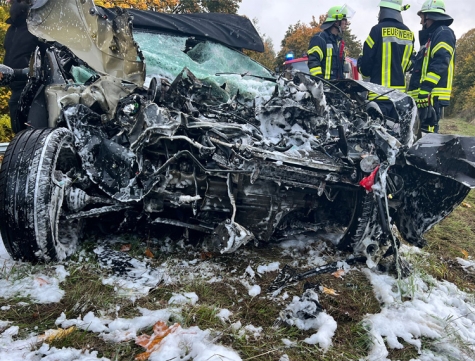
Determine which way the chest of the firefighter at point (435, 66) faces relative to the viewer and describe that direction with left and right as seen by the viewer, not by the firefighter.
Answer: facing to the left of the viewer

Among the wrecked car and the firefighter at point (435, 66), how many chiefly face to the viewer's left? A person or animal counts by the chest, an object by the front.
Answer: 1

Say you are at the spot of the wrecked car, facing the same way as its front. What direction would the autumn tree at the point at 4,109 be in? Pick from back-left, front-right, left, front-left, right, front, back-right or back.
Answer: back-right

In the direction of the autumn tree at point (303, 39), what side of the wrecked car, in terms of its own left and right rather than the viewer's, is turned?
back

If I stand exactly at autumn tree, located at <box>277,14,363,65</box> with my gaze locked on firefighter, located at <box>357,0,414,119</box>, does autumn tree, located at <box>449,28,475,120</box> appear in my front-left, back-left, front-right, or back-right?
front-left

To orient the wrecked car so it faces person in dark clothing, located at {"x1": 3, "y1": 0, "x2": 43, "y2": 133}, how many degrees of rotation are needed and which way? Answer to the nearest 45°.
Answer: approximately 135° to its right

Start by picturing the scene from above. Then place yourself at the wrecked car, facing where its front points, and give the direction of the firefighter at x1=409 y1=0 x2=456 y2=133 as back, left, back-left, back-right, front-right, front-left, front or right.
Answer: back-left

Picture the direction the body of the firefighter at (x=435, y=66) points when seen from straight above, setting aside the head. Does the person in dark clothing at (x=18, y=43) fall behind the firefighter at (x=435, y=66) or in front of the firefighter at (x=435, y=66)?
in front

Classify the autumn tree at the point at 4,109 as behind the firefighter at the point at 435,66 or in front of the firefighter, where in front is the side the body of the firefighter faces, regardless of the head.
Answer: in front

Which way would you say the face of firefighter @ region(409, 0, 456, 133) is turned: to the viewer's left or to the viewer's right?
to the viewer's left

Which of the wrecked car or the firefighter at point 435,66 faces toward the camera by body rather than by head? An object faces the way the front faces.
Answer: the wrecked car

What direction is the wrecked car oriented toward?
toward the camera

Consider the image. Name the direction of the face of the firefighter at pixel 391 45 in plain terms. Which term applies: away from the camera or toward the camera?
away from the camera
